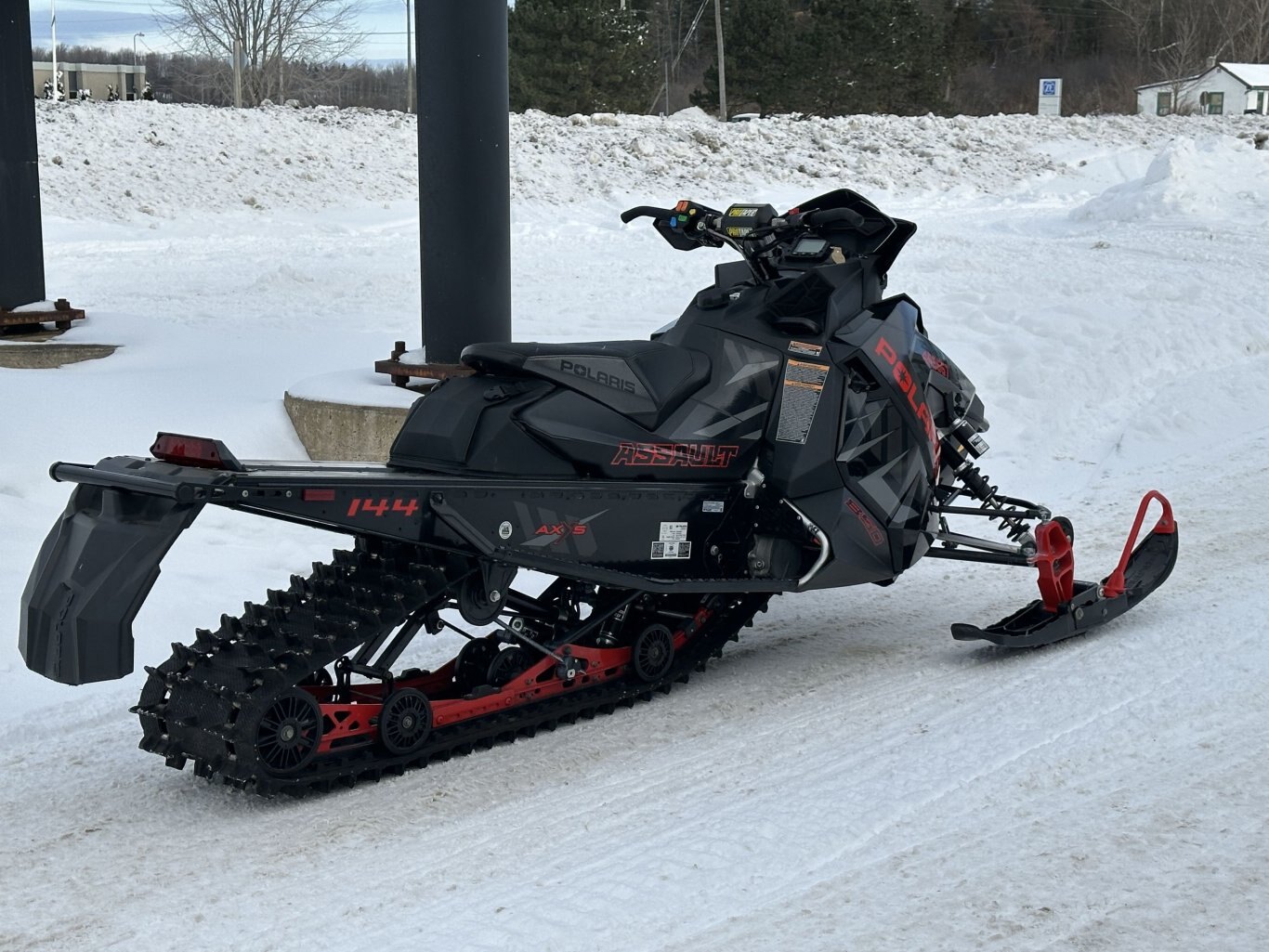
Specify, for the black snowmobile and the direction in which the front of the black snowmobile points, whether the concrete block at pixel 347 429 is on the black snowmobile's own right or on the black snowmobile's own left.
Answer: on the black snowmobile's own left

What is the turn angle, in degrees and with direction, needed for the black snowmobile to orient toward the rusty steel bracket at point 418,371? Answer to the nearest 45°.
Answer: approximately 45° to its left

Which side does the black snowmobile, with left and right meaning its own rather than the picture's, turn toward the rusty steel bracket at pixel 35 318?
left

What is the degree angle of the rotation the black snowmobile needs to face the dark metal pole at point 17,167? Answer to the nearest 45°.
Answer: approximately 90° to its left

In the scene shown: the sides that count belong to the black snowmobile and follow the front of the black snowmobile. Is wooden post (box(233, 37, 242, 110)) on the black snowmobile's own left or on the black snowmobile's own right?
on the black snowmobile's own left

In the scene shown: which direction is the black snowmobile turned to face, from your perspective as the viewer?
facing away from the viewer and to the right of the viewer

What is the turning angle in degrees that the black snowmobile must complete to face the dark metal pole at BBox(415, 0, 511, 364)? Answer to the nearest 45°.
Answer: approximately 45° to its left
